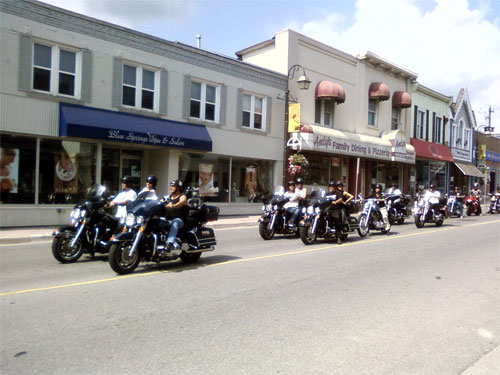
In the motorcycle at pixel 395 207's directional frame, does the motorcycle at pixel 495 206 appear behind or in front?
behind

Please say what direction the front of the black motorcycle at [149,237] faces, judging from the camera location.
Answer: facing the viewer and to the left of the viewer

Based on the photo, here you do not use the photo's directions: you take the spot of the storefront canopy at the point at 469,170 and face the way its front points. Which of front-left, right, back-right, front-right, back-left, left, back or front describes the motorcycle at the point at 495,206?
front-left

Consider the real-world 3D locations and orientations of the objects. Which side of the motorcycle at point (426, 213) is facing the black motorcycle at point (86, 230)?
front

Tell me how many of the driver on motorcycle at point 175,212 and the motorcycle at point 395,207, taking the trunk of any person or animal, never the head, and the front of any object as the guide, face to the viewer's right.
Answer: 0

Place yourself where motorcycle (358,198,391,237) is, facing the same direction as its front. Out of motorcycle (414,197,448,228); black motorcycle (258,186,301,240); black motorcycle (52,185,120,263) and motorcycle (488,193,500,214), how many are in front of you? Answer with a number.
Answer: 2

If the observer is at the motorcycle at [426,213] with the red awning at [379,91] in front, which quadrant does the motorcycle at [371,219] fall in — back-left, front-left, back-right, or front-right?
back-left

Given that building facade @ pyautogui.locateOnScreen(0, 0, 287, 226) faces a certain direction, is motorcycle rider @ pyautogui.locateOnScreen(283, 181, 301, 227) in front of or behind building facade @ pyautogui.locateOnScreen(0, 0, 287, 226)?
in front

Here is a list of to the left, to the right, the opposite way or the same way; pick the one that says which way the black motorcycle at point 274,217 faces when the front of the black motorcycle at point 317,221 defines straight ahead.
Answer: the same way

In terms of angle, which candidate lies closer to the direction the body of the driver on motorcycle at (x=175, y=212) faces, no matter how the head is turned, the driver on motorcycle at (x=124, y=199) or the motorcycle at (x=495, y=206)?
the driver on motorcycle at (x=124, y=199)

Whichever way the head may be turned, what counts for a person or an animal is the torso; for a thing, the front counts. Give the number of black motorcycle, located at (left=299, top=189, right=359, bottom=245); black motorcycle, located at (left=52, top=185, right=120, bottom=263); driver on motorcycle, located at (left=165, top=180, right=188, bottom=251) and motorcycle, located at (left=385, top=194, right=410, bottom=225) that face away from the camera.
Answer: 0

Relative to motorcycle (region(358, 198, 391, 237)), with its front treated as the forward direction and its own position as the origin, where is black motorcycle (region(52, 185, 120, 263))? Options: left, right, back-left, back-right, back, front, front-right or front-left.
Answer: front

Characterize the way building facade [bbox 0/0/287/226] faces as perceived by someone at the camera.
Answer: facing the viewer and to the right of the viewer

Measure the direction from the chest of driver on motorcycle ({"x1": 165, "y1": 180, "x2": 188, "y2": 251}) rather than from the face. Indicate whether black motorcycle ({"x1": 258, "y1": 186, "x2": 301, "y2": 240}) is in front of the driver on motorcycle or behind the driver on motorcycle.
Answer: behind

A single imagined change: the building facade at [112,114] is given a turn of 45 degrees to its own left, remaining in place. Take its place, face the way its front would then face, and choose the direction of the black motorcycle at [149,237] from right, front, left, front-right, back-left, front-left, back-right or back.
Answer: right

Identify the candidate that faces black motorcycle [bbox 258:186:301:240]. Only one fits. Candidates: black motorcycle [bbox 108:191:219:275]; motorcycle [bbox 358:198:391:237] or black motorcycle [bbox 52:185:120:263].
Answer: the motorcycle

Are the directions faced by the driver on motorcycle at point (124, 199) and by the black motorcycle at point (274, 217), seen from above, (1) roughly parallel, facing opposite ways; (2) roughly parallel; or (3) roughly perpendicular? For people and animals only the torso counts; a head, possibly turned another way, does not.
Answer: roughly parallel

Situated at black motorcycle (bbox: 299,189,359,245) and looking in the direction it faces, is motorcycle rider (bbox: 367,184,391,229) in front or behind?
behind
